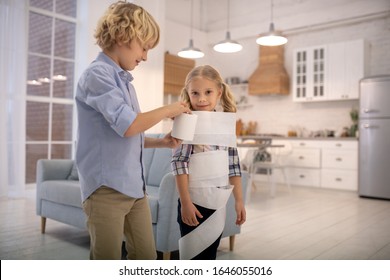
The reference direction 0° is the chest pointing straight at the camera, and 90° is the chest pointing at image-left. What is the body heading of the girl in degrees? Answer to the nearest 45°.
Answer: approximately 0°

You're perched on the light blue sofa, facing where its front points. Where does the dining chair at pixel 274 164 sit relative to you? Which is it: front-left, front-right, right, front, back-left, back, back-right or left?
back

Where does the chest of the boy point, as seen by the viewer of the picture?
to the viewer's right

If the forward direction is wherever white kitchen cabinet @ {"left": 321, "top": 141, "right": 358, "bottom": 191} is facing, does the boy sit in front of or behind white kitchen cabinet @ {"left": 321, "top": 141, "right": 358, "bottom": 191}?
in front

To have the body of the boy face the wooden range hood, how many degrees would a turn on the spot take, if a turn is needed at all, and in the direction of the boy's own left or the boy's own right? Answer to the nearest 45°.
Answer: approximately 45° to the boy's own left

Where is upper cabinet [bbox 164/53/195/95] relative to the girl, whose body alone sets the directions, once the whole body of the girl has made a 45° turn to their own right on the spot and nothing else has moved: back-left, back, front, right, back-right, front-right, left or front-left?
back-right

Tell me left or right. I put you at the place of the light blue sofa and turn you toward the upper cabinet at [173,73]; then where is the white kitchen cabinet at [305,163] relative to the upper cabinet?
right

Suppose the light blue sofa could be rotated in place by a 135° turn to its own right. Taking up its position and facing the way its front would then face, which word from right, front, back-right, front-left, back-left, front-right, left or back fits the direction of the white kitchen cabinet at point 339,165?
front-right

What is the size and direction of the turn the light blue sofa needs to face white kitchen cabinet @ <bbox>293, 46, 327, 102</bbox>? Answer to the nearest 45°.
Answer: approximately 180°

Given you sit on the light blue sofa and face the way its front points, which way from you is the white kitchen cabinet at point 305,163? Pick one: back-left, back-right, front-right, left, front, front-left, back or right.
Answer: back

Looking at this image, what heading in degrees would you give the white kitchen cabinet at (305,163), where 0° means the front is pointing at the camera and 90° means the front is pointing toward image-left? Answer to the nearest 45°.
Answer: approximately 0°

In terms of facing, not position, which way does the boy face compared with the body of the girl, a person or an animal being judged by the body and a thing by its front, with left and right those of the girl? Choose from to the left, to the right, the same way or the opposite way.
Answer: to the left
